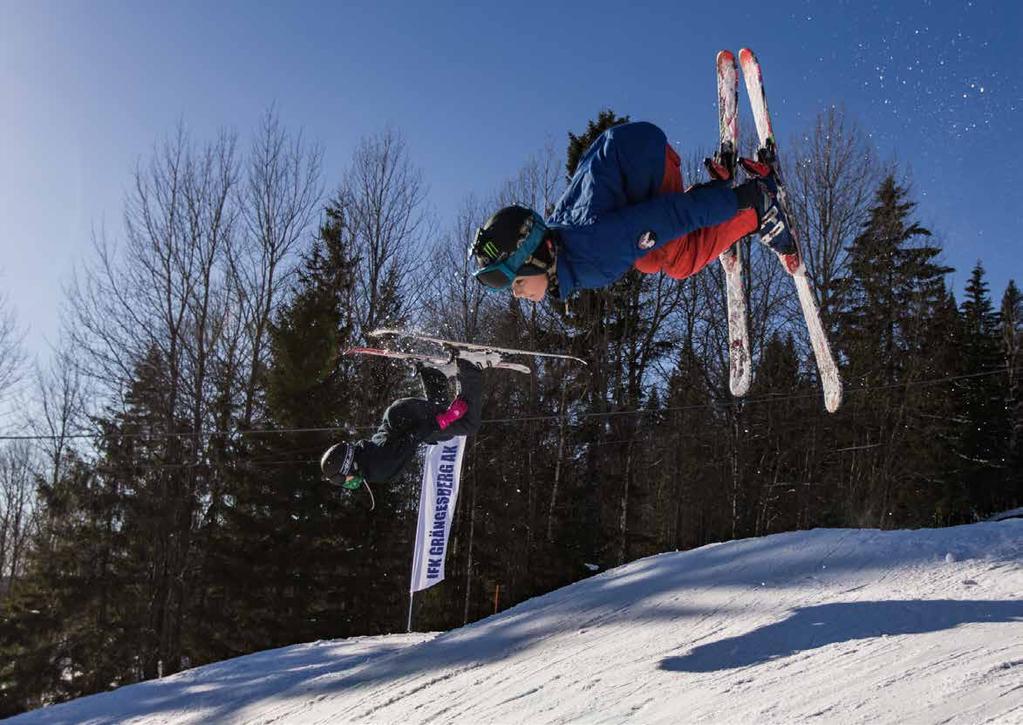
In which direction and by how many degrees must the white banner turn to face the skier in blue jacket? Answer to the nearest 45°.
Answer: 0° — it already faces them

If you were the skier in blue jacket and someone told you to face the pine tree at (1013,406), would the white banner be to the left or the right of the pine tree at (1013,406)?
left

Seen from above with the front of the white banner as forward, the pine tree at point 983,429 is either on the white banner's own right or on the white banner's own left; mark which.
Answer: on the white banner's own left

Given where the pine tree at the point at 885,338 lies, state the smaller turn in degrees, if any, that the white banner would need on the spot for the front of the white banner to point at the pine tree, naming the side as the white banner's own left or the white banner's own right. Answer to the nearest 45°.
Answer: approximately 135° to the white banner's own left

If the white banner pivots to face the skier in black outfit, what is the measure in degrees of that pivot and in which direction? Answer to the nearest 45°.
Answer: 0° — it already faces them

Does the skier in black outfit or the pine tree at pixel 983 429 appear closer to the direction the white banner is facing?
the skier in black outfit

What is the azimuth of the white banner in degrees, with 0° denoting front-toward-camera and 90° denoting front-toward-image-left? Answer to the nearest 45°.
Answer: approximately 0°
